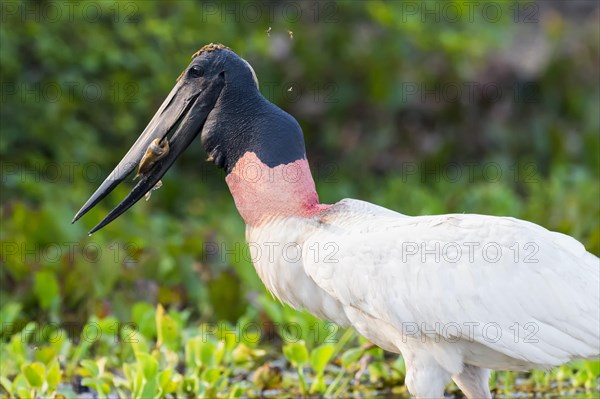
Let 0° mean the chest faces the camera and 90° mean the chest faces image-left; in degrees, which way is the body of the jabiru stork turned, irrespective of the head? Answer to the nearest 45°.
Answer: approximately 90°
